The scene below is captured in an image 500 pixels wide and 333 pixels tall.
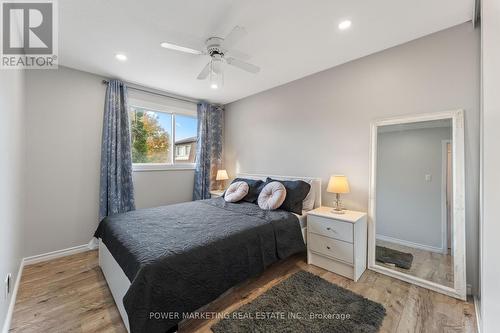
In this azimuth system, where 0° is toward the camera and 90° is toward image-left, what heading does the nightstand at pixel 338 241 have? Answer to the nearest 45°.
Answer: approximately 45°

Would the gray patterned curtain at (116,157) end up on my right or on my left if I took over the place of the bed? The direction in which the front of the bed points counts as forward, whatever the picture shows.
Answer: on my right

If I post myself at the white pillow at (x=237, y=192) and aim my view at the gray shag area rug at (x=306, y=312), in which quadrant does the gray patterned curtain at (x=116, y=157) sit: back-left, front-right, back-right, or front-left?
back-right

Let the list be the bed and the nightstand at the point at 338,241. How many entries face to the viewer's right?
0

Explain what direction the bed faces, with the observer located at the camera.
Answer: facing the viewer and to the left of the viewer

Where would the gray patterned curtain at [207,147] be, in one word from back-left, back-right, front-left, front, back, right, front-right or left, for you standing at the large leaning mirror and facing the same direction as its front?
front-right

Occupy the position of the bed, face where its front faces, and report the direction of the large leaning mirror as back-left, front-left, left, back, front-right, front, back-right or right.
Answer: back-left

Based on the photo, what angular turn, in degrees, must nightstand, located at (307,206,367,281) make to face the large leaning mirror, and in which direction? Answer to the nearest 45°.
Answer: approximately 135° to its left

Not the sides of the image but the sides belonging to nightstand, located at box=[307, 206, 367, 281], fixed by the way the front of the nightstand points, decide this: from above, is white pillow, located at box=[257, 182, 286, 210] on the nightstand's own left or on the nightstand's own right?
on the nightstand's own right

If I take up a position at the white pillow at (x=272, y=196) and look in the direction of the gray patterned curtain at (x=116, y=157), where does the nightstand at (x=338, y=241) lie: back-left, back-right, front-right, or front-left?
back-left

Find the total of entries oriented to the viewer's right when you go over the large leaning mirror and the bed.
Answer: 0

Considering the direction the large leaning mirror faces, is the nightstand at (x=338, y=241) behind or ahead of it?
ahead

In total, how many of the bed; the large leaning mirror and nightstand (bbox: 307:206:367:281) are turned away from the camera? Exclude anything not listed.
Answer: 0

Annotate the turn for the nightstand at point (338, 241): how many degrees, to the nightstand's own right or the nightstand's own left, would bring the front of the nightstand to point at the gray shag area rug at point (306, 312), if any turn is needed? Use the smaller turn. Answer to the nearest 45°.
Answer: approximately 45° to the nightstand's own left
